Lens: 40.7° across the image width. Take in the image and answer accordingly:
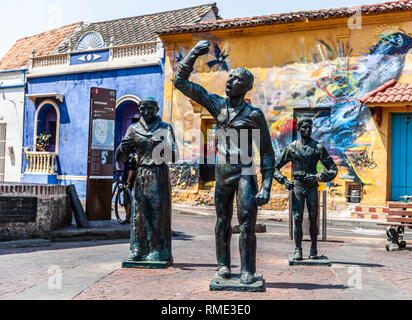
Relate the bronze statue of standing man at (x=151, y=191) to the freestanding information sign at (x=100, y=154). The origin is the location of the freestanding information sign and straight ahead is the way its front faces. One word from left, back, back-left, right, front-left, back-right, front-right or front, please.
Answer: front

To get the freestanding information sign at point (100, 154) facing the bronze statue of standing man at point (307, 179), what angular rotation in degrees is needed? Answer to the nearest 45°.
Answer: approximately 45° to its left

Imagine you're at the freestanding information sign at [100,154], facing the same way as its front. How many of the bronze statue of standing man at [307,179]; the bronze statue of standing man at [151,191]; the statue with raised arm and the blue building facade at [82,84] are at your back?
1

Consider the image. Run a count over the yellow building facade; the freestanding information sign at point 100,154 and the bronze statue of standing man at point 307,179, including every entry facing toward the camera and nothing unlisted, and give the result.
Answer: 3

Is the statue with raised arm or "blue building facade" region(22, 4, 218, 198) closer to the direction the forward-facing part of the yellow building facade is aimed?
the statue with raised arm

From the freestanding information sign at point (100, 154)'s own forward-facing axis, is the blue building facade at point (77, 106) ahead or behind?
behind

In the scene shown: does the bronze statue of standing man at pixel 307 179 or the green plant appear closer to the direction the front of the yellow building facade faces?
the bronze statue of standing man

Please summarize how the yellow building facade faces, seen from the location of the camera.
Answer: facing the viewer

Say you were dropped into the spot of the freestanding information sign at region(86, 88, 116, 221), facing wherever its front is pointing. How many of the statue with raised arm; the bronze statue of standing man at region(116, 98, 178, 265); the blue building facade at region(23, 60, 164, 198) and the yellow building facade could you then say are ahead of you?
2

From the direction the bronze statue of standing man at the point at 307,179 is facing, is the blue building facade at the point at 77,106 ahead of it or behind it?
behind

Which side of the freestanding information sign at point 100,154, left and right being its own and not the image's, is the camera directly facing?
front

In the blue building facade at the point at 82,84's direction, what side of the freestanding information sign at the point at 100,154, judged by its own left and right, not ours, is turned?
back

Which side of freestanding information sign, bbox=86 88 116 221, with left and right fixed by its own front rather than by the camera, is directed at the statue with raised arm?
front

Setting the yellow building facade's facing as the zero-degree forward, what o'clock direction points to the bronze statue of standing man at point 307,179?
The bronze statue of standing man is roughly at 12 o'clock from the yellow building facade.
